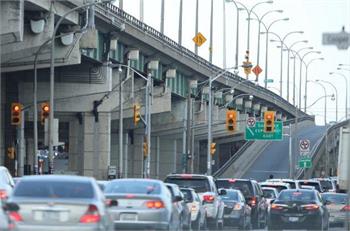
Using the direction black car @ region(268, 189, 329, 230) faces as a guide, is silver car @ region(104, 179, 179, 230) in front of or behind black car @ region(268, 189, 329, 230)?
behind

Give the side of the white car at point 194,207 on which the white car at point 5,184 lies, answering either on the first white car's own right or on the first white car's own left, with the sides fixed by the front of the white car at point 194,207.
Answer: on the first white car's own left

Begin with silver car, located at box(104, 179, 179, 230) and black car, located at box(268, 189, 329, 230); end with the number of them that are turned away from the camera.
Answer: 2

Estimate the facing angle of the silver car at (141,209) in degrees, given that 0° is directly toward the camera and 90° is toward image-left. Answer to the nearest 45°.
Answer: approximately 180°

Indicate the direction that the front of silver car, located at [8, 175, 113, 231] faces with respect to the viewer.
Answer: facing away from the viewer

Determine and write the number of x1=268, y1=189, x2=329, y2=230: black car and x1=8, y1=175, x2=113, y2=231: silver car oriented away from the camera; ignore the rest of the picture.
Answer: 2

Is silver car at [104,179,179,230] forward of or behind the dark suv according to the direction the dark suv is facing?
behind

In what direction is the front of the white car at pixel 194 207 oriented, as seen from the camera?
facing away from the viewer

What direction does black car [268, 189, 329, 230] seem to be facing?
away from the camera

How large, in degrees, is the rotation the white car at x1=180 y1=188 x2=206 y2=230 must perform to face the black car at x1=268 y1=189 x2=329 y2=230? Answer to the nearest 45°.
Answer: approximately 45° to its right

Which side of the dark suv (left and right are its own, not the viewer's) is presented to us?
back
